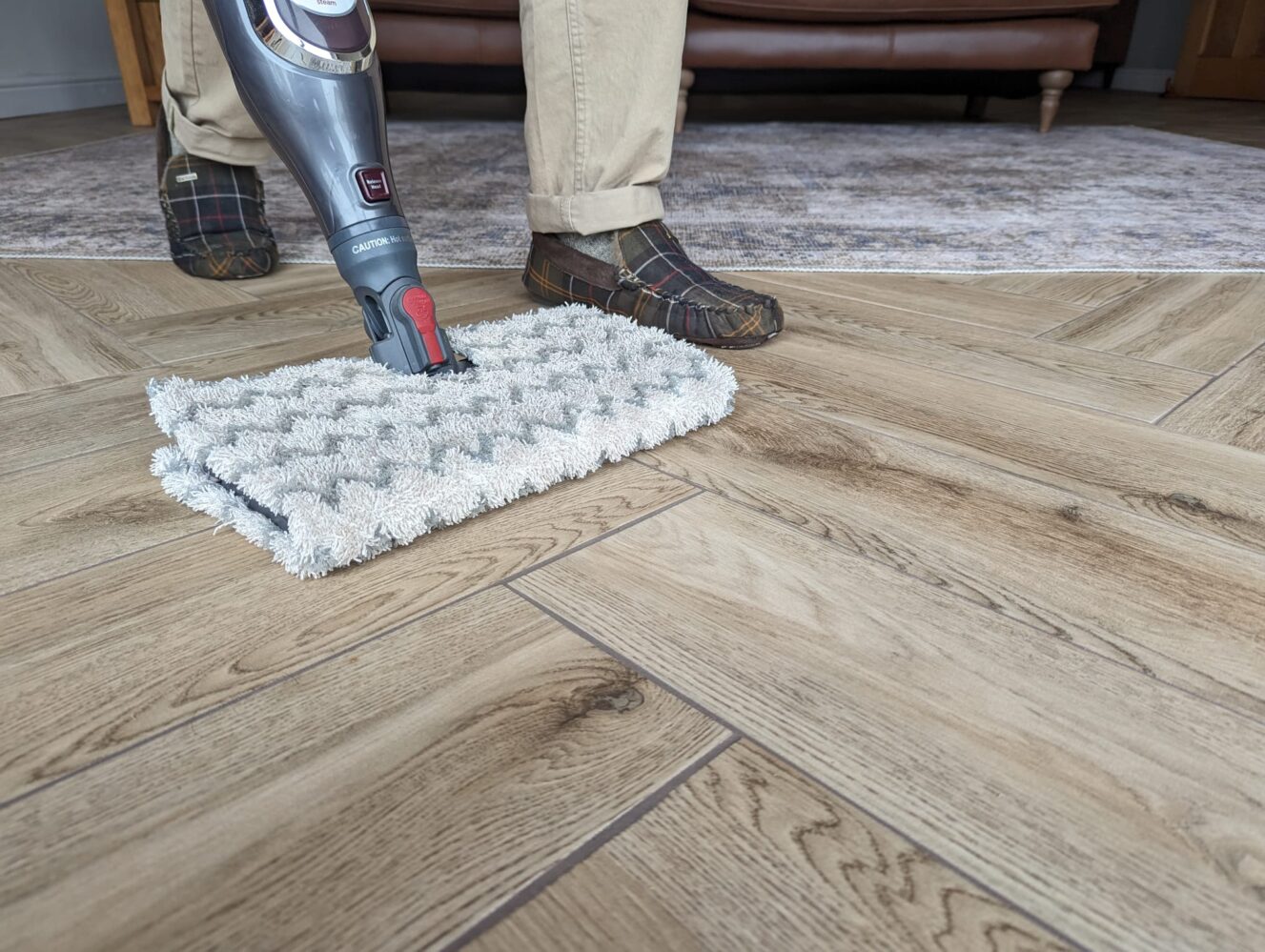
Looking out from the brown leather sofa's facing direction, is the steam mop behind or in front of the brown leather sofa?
in front

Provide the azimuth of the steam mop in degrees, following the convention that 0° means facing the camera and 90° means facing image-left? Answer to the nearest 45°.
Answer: approximately 315°

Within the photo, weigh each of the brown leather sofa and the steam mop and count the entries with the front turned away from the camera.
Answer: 0

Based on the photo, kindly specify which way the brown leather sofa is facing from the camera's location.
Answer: facing the viewer
